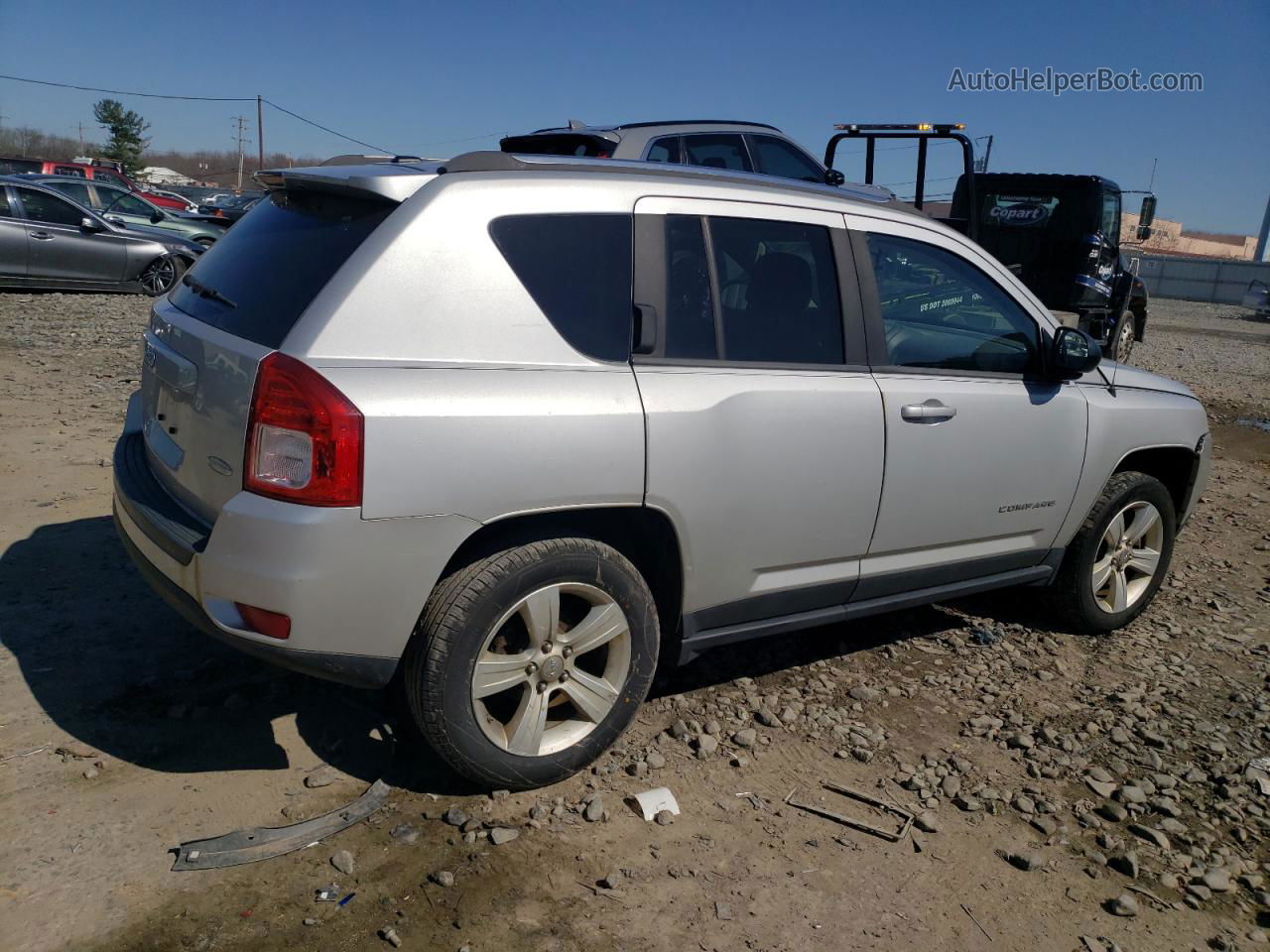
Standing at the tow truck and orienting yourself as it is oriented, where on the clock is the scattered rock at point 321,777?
The scattered rock is roughly at 5 o'clock from the tow truck.

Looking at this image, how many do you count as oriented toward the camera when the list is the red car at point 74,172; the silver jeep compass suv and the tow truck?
0

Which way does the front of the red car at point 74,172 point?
to the viewer's right

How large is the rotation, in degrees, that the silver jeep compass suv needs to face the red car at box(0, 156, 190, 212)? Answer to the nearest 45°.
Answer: approximately 90° to its left

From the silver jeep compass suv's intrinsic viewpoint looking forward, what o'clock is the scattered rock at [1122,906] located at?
The scattered rock is roughly at 2 o'clock from the silver jeep compass suv.

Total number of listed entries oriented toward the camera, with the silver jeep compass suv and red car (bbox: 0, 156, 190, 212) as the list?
0

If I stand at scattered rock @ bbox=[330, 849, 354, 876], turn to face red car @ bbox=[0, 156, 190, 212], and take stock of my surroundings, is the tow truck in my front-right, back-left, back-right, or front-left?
front-right

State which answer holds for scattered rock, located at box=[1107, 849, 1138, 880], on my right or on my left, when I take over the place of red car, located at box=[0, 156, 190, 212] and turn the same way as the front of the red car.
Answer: on my right

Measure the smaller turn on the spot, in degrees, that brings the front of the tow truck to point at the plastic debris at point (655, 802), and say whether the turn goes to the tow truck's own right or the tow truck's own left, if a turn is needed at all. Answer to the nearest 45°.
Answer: approximately 135° to the tow truck's own right

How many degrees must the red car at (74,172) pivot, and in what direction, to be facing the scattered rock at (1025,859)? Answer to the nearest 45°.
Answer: approximately 90° to its right

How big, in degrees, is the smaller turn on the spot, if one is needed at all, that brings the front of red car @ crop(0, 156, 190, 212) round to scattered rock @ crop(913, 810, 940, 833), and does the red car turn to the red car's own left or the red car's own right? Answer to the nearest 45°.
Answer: approximately 90° to the red car's own right

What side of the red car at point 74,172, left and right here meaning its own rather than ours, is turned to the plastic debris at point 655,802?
right

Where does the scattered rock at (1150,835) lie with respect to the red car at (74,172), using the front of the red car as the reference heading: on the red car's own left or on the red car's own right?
on the red car's own right

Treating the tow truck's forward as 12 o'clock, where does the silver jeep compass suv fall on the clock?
The silver jeep compass suv is roughly at 5 o'clock from the tow truck.

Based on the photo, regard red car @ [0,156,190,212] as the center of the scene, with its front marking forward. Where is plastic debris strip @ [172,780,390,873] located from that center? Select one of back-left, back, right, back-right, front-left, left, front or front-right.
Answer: right

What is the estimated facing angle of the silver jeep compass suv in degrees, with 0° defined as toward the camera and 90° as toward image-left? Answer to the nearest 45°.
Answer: approximately 225°
